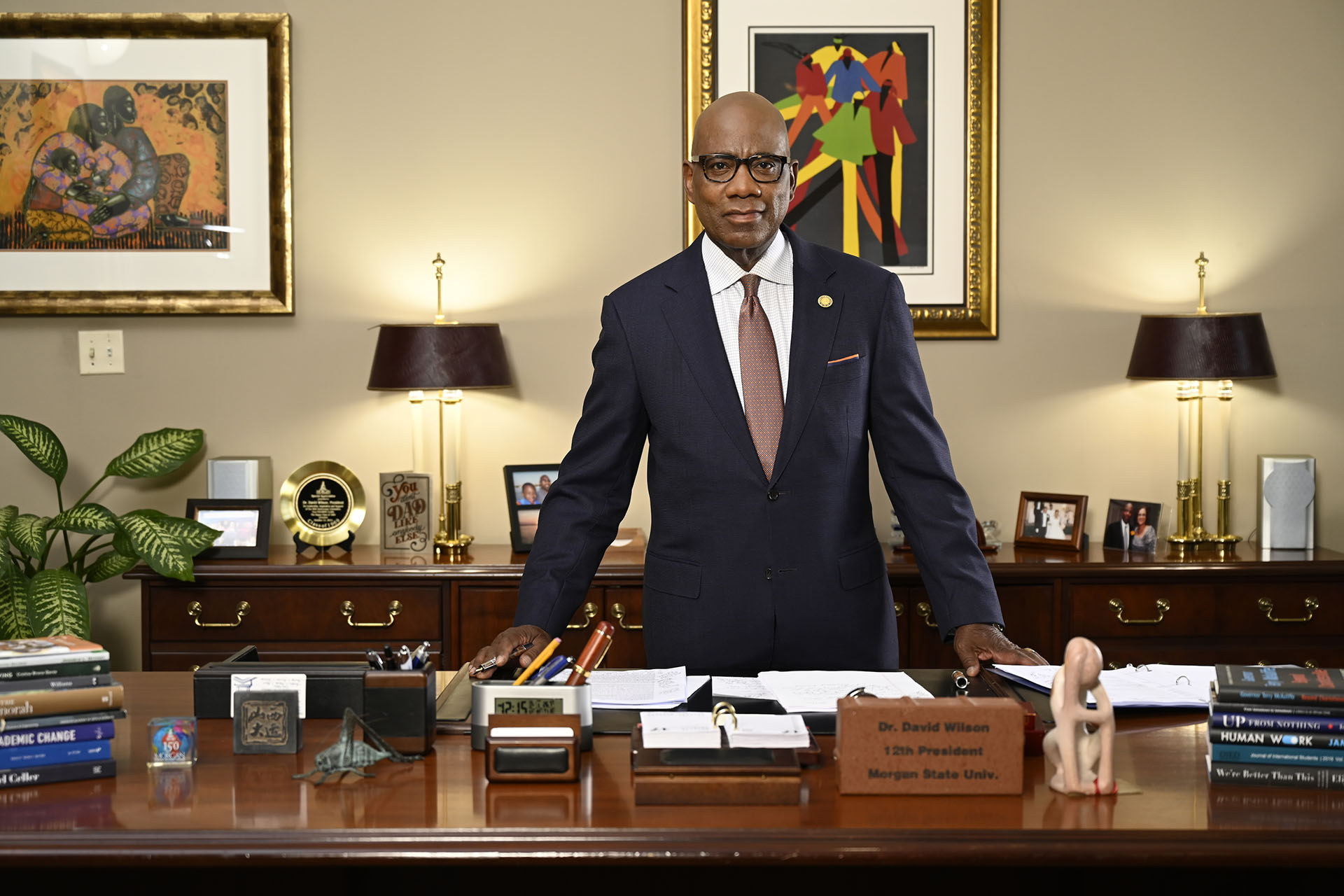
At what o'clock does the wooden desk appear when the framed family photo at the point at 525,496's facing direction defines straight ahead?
The wooden desk is roughly at 12 o'clock from the framed family photo.

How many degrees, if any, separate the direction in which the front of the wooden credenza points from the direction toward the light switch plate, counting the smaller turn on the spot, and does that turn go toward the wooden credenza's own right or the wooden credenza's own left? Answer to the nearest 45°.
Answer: approximately 90° to the wooden credenza's own right

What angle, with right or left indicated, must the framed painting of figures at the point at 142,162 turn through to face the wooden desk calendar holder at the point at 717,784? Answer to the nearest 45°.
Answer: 0° — it already faces it

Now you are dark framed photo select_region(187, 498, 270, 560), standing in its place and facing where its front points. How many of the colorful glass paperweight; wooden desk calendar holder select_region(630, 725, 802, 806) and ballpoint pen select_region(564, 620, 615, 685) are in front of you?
3

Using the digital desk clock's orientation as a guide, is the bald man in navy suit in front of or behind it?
behind

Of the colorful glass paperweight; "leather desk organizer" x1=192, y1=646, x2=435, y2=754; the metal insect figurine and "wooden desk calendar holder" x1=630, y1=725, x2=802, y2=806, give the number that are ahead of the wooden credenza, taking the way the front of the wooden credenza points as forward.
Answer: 4

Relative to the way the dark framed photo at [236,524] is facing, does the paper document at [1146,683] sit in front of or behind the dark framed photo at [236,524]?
in front

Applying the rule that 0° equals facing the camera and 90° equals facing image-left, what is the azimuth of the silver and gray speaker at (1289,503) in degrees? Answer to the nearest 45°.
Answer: approximately 0°

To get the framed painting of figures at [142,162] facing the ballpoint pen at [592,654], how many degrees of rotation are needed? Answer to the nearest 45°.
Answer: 0° — it already faces it

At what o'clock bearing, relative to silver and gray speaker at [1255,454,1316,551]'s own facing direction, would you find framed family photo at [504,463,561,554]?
The framed family photo is roughly at 2 o'clock from the silver and gray speaker.

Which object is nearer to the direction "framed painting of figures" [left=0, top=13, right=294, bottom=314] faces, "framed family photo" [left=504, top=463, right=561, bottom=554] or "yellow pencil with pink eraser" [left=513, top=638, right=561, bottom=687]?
the yellow pencil with pink eraser
